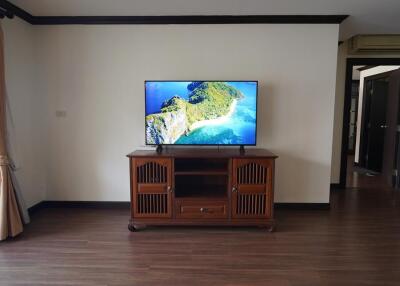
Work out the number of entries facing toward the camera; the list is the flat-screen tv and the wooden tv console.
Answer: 2

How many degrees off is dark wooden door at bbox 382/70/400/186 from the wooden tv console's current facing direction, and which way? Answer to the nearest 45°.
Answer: approximately 135° to its left

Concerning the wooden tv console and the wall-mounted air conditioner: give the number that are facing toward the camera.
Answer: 2

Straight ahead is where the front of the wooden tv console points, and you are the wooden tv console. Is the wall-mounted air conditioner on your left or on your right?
on your left

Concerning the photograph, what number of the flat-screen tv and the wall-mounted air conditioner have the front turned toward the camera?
2

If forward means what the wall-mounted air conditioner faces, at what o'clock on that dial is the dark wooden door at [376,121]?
The dark wooden door is roughly at 6 o'clock from the wall-mounted air conditioner.

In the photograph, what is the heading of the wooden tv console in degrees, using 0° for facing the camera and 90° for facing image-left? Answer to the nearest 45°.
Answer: approximately 0°

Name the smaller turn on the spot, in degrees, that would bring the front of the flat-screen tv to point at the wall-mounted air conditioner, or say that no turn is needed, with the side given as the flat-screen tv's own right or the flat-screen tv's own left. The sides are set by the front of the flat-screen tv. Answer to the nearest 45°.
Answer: approximately 90° to the flat-screen tv's own left
